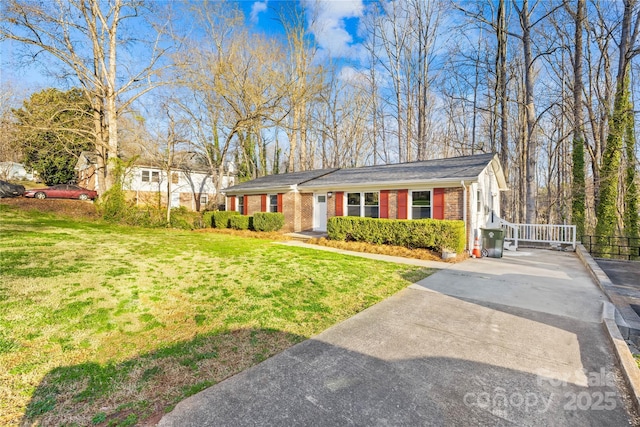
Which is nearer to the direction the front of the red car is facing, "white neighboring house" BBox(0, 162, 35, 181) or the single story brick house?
the white neighboring house

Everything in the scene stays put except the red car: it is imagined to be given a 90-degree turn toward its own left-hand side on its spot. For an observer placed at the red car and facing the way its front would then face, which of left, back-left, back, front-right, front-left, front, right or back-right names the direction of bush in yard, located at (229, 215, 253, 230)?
front-left

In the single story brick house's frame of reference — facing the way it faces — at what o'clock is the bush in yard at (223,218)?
The bush in yard is roughly at 2 o'clock from the single story brick house.

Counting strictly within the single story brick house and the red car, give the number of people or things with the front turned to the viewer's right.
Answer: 0

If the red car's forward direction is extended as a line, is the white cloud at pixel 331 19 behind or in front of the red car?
behind

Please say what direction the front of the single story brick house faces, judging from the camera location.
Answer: facing the viewer and to the left of the viewer

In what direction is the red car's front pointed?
to the viewer's left

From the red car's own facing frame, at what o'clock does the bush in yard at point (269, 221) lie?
The bush in yard is roughly at 8 o'clock from the red car.

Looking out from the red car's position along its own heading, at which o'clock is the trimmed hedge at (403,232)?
The trimmed hedge is roughly at 8 o'clock from the red car.
